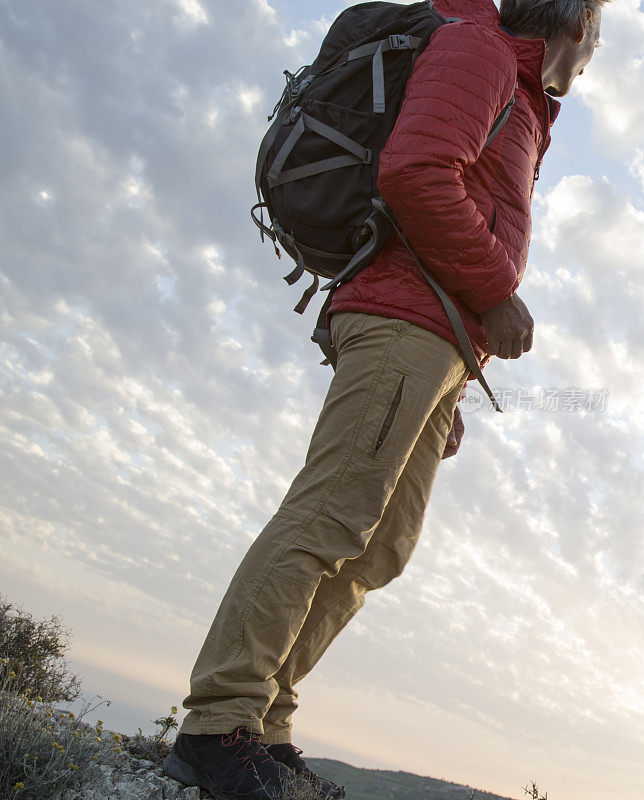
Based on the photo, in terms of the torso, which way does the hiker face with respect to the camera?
to the viewer's right
